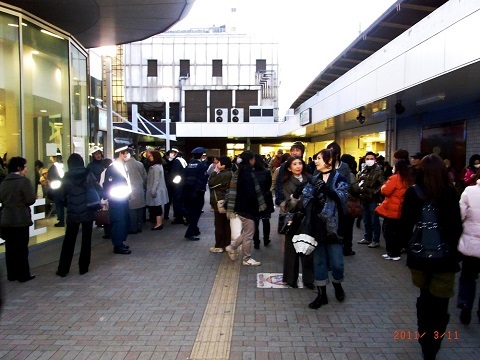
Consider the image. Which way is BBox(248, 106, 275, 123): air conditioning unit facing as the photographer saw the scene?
facing the viewer

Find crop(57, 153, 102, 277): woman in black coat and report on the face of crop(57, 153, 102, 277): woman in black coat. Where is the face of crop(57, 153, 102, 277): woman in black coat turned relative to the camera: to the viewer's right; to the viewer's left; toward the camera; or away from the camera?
away from the camera

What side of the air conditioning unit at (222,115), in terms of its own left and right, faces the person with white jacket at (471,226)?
front

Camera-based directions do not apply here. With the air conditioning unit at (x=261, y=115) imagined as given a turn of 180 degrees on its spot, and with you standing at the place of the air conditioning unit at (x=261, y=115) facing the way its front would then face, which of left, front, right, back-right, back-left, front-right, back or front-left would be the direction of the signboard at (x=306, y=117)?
back

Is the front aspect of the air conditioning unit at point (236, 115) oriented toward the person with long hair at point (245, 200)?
yes

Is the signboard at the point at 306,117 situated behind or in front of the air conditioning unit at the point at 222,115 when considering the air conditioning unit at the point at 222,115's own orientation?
in front

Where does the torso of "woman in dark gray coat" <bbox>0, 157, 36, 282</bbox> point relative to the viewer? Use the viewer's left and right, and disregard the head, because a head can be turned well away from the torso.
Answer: facing away from the viewer and to the right of the viewer

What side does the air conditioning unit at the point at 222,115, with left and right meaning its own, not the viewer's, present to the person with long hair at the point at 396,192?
front

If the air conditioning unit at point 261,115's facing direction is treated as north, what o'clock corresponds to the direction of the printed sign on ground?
The printed sign on ground is roughly at 12 o'clock from the air conditioning unit.
